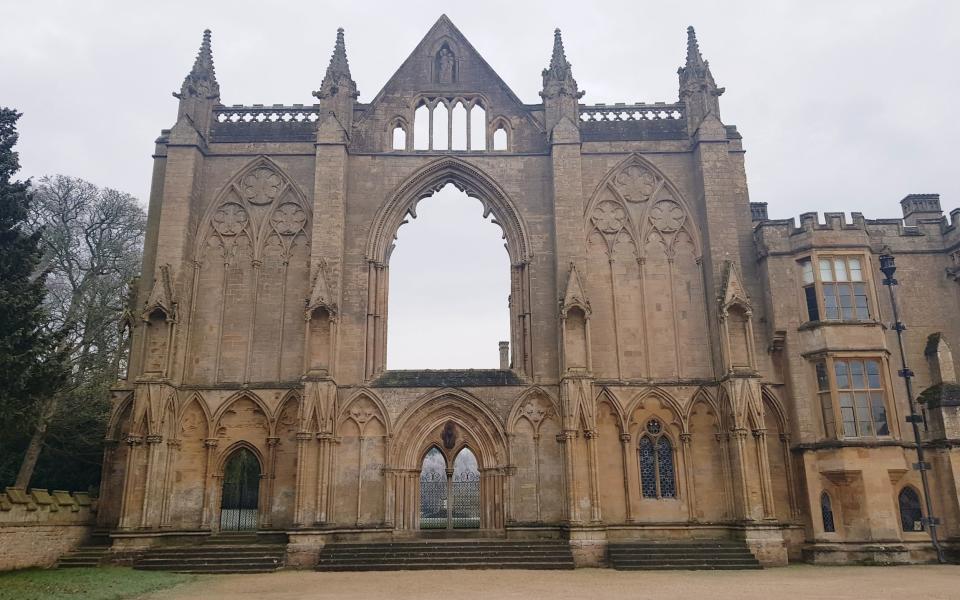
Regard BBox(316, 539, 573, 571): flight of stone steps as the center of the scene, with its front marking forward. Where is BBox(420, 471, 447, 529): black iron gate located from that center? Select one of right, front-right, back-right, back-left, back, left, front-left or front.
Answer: back

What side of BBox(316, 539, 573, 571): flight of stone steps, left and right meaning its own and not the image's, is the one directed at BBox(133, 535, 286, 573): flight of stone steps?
right

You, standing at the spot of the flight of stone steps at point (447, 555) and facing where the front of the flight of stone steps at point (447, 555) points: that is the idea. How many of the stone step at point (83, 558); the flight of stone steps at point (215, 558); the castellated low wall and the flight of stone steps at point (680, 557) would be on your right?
3

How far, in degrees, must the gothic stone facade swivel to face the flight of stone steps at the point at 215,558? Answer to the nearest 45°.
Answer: approximately 90° to its right

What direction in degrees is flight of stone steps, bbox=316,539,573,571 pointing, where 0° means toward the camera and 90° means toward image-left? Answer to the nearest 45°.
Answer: approximately 0°

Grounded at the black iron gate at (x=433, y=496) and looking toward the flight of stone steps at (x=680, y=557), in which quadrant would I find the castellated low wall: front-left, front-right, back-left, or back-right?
back-right
